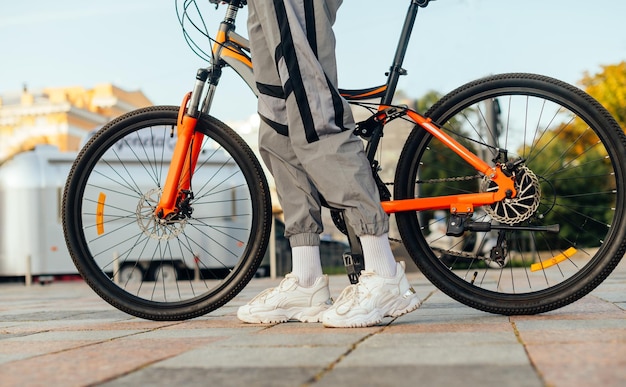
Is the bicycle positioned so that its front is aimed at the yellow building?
no

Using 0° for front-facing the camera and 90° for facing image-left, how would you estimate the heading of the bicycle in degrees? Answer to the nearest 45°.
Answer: approximately 90°

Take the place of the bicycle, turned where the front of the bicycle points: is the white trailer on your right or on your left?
on your right
